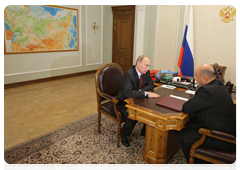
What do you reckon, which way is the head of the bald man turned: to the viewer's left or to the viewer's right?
to the viewer's left

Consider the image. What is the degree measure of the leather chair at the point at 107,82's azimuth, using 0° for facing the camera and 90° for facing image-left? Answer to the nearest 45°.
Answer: approximately 315°

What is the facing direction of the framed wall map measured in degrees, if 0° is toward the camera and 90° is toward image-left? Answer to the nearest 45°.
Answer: approximately 315°

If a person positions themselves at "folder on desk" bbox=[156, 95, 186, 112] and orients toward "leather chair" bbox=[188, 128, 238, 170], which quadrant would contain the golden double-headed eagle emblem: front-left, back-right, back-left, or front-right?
back-left

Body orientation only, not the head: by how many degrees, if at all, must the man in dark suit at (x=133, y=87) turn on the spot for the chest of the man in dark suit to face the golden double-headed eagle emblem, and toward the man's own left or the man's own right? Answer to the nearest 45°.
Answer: approximately 90° to the man's own left

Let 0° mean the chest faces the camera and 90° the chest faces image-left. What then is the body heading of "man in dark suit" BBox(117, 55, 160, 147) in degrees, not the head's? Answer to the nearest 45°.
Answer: approximately 315°
